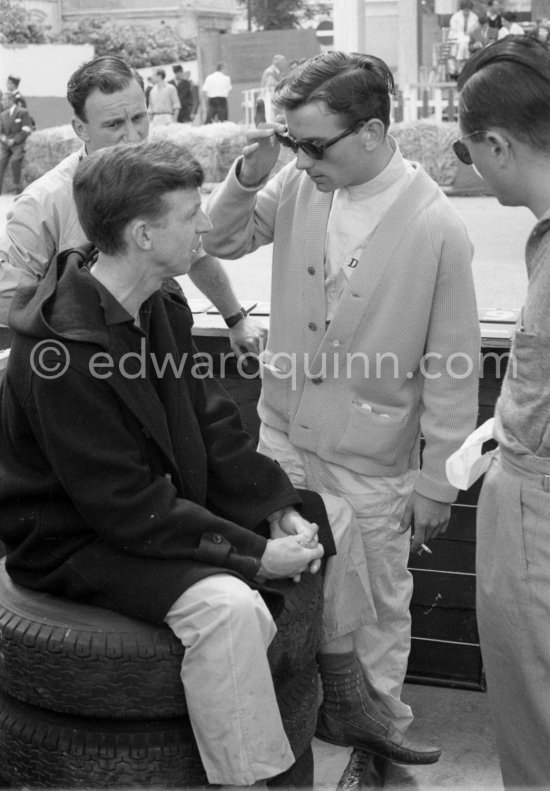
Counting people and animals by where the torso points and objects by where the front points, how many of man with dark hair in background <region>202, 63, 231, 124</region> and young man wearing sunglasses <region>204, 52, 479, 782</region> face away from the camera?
1

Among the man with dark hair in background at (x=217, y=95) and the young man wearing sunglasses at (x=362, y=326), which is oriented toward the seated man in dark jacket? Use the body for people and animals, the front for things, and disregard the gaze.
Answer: the young man wearing sunglasses

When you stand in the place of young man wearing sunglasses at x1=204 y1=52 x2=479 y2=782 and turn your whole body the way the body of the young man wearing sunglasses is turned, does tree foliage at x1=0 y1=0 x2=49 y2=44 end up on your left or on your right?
on your right

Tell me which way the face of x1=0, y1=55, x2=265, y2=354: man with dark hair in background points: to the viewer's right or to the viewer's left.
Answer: to the viewer's right

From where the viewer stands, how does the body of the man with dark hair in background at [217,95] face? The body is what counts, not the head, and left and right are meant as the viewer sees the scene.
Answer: facing away from the viewer

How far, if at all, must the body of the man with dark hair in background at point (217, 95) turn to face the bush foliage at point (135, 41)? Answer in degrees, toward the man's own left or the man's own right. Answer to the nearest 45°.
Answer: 0° — they already face it

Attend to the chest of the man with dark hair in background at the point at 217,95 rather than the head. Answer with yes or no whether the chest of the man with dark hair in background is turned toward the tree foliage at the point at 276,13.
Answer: yes

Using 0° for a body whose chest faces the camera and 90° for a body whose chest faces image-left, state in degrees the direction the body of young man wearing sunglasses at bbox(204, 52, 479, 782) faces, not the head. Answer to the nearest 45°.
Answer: approximately 45°

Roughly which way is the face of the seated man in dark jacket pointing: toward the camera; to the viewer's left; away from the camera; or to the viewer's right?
to the viewer's right

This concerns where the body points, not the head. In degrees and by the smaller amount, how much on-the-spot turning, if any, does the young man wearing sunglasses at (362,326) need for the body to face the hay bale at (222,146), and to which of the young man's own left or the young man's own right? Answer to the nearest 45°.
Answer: approximately 135° to the young man's own right

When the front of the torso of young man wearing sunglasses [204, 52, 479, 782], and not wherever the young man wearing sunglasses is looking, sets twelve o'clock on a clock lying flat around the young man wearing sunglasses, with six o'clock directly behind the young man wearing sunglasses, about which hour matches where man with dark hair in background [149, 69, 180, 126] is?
The man with dark hair in background is roughly at 4 o'clock from the young man wearing sunglasses.

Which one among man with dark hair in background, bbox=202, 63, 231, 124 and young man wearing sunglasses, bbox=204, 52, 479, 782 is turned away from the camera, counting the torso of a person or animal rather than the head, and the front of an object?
the man with dark hair in background
